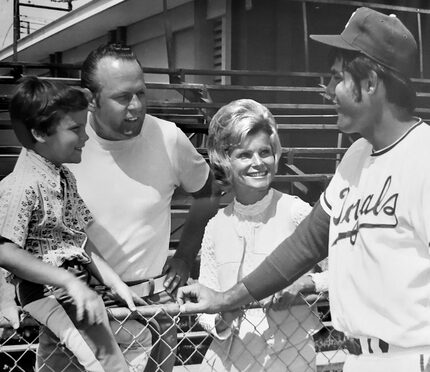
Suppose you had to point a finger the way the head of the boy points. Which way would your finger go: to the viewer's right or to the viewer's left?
to the viewer's right

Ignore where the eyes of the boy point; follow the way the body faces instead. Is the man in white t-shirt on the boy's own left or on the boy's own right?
on the boy's own left

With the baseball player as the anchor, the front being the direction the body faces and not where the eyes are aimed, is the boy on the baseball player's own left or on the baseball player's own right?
on the baseball player's own right

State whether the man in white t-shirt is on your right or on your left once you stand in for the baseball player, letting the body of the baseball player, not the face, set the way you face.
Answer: on your right

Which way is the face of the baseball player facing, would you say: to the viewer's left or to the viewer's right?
to the viewer's left

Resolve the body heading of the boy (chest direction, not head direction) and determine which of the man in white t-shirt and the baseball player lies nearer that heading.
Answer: the baseball player

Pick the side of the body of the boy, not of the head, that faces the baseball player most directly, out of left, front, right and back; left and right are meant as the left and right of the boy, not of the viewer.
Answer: front

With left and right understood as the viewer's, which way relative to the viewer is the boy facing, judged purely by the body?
facing the viewer and to the right of the viewer

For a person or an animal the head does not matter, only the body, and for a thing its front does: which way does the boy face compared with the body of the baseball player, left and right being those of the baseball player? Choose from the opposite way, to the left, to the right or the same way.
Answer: to the left

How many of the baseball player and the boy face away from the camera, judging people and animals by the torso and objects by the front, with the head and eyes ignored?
0
